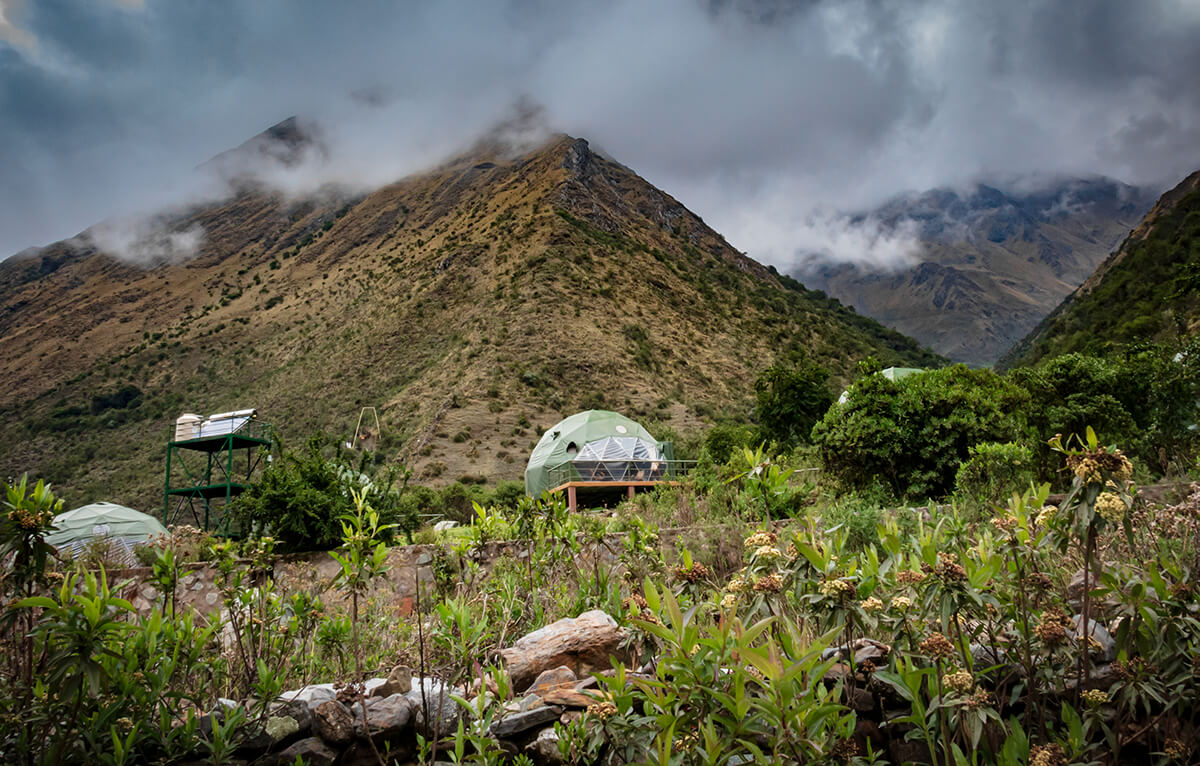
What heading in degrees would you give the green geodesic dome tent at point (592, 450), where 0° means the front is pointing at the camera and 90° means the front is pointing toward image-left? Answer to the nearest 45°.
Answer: approximately 315°

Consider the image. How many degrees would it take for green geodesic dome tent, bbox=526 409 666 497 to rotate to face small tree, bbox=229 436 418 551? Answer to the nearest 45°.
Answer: approximately 45° to its right

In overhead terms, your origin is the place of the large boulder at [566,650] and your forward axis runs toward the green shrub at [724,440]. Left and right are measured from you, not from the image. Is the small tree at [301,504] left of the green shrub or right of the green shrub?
left

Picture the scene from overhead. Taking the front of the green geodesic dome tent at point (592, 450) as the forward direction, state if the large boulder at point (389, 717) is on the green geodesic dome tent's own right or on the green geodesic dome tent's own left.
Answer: on the green geodesic dome tent's own right

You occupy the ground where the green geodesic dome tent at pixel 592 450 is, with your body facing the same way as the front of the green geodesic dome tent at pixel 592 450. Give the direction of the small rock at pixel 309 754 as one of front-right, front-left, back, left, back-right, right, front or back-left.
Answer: front-right

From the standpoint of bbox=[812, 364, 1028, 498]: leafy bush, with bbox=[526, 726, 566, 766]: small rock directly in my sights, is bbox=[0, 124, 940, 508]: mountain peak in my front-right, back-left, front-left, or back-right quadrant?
back-right

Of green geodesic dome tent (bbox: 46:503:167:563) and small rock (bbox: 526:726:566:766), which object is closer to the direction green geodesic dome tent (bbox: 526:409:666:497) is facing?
the small rock
